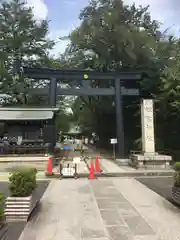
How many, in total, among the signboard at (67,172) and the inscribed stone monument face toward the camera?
2

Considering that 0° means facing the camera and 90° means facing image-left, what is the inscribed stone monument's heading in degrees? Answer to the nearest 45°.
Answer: approximately 0°

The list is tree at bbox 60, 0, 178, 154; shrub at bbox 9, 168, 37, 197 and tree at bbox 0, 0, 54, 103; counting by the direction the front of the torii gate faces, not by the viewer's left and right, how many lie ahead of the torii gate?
1

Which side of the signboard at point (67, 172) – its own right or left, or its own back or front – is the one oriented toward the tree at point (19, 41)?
back

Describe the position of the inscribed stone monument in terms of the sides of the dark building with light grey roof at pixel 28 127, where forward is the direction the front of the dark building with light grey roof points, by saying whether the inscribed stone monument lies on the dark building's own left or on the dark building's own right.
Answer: on the dark building's own left

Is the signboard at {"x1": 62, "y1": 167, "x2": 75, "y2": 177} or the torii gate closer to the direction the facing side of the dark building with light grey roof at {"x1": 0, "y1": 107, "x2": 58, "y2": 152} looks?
the signboard

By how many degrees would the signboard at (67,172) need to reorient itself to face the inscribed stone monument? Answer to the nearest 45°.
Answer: approximately 135° to its left
